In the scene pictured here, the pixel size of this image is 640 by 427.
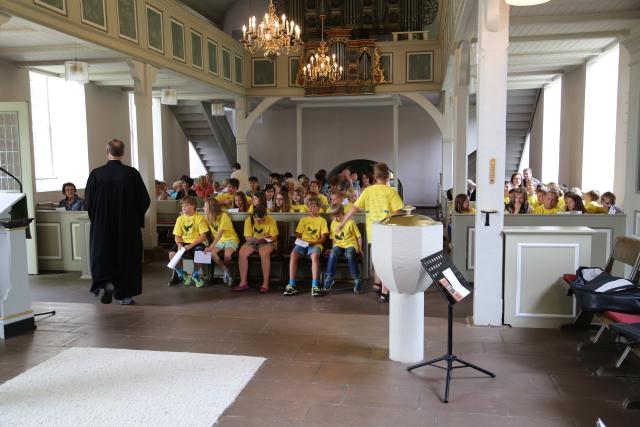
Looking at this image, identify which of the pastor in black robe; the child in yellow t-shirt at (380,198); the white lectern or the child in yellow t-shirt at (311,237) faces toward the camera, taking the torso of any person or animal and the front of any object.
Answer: the child in yellow t-shirt at (311,237)

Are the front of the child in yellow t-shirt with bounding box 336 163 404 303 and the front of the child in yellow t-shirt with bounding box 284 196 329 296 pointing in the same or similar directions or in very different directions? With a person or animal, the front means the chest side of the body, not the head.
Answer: very different directions

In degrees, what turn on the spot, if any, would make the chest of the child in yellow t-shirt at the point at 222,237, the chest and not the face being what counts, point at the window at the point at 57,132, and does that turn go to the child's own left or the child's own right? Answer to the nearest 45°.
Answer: approximately 90° to the child's own right

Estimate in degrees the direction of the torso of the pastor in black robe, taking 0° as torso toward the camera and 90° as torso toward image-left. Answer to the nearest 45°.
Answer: approximately 180°

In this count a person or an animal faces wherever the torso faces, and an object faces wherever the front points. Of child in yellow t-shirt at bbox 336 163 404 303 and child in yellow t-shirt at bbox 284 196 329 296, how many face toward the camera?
1

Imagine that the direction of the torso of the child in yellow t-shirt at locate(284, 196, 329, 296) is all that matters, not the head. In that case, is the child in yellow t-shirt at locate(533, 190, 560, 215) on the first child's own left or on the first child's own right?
on the first child's own left

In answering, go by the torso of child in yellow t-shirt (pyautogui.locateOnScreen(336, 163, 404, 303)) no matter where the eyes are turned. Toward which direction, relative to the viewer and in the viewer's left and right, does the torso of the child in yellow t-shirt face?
facing away from the viewer

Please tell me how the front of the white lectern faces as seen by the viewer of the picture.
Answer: facing away from the viewer and to the right of the viewer

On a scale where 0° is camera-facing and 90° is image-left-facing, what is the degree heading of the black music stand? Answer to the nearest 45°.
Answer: approximately 315°
